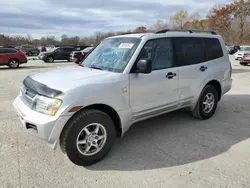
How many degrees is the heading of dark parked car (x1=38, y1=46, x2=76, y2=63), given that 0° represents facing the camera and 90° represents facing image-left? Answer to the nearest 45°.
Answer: approximately 45°

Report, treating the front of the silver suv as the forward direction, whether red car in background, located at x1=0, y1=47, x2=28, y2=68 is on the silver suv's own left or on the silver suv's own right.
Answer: on the silver suv's own right

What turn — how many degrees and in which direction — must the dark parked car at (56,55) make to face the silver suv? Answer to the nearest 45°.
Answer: approximately 45° to its left

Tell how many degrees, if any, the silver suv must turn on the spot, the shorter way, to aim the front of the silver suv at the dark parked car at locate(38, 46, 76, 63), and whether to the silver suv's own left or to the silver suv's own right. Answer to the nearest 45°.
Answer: approximately 135° to the silver suv's own right
